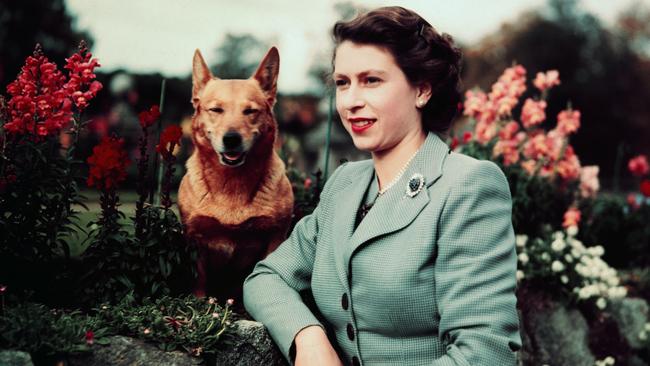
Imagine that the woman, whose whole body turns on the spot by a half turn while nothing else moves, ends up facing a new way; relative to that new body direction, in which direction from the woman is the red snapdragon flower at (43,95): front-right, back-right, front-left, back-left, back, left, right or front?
back-left

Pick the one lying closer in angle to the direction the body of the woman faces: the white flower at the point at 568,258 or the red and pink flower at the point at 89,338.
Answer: the red and pink flower

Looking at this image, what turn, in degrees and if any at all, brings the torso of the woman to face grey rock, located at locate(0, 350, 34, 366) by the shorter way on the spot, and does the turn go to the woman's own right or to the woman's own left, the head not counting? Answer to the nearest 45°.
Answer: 0° — they already face it

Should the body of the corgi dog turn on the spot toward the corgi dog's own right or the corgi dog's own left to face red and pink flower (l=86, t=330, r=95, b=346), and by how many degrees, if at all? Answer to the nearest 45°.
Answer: approximately 45° to the corgi dog's own right

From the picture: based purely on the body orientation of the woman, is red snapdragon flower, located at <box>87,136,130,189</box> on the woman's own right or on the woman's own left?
on the woman's own right

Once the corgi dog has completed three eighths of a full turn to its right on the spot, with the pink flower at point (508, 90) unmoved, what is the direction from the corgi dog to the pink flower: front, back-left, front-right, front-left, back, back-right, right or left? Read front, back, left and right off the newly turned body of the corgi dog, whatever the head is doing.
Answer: right

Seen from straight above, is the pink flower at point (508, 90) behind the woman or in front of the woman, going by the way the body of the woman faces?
behind

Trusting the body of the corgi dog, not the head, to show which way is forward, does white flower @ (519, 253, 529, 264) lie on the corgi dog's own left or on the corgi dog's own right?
on the corgi dog's own left

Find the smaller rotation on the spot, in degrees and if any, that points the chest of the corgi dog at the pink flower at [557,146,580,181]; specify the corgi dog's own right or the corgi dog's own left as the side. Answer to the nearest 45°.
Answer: approximately 135° to the corgi dog's own left

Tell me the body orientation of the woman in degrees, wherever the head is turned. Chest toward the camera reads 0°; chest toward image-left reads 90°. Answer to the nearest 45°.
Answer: approximately 45°

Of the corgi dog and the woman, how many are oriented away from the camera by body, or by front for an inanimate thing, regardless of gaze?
0

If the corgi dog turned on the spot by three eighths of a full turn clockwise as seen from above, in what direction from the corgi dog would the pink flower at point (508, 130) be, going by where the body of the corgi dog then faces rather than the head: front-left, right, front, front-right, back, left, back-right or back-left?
right

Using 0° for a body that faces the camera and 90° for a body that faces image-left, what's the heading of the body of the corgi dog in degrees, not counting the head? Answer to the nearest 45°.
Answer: approximately 0°
